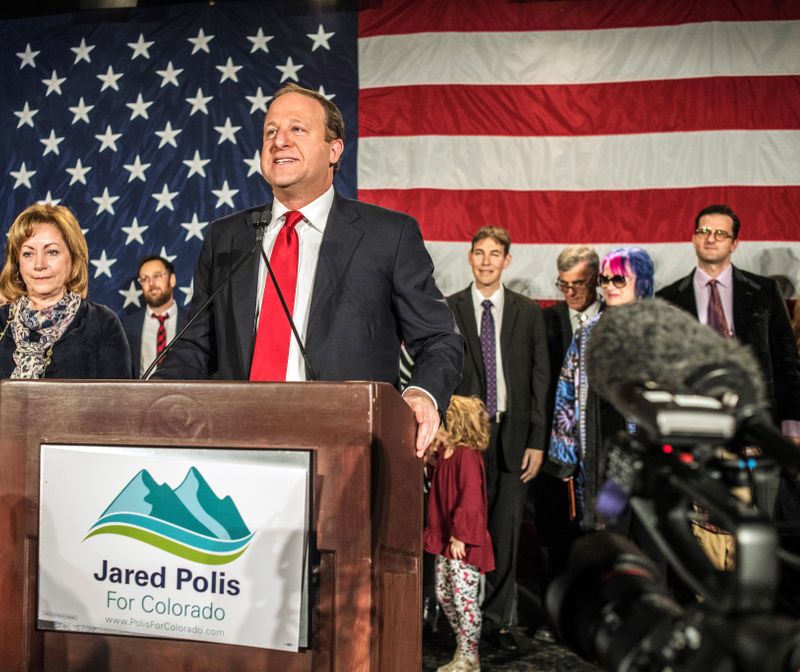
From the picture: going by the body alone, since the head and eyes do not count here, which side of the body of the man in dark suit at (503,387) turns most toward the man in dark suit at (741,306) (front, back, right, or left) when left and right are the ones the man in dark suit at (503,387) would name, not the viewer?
left

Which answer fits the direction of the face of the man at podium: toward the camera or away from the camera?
toward the camera

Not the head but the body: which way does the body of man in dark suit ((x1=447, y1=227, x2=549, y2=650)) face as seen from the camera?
toward the camera

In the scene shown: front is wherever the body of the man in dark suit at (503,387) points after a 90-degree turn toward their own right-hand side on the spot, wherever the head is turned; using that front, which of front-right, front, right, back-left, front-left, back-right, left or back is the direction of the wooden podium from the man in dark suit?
left

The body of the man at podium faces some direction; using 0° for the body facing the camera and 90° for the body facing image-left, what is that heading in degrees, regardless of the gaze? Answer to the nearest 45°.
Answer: approximately 45°

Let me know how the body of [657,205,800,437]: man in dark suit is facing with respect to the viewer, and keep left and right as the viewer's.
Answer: facing the viewer

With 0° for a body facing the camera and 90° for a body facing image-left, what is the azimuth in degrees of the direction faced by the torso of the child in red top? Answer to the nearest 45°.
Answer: approximately 90°

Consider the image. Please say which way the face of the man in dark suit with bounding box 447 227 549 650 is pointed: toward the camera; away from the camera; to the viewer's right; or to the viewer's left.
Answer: toward the camera

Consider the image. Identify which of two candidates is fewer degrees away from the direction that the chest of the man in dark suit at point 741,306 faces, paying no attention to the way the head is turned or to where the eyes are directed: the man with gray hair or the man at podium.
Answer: the man at podium

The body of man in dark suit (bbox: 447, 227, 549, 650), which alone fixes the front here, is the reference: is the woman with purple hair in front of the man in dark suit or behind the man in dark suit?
in front

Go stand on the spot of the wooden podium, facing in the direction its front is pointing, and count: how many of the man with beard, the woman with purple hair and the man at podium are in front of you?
0

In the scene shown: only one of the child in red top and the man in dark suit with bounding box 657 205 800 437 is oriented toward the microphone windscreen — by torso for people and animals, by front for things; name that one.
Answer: the man in dark suit

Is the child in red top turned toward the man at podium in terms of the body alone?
no

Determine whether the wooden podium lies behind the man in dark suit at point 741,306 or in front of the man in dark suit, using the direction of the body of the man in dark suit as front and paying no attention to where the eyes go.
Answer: in front

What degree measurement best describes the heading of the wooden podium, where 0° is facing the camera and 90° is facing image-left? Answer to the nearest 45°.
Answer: approximately 0°
